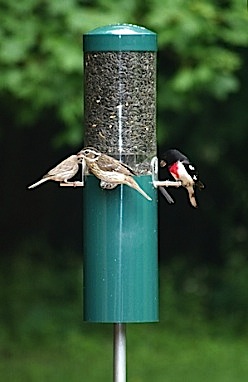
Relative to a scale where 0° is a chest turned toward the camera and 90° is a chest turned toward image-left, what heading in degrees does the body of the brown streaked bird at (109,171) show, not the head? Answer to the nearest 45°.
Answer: approximately 90°

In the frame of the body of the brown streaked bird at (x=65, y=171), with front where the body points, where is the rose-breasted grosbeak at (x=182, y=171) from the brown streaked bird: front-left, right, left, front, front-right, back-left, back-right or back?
front

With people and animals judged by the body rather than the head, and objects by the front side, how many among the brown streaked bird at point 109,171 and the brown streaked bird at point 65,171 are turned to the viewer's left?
1

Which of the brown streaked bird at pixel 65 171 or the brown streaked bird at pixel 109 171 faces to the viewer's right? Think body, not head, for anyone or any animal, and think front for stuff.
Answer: the brown streaked bird at pixel 65 171

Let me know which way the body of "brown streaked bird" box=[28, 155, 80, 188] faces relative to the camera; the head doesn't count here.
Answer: to the viewer's right

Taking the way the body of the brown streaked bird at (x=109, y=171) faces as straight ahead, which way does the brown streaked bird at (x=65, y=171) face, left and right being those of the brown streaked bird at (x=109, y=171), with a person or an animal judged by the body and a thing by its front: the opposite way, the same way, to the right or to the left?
the opposite way

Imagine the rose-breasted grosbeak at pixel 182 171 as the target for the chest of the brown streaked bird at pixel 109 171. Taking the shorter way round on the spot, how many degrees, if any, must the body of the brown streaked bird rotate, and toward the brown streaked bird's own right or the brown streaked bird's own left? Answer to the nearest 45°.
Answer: approximately 135° to the brown streaked bird's own right
